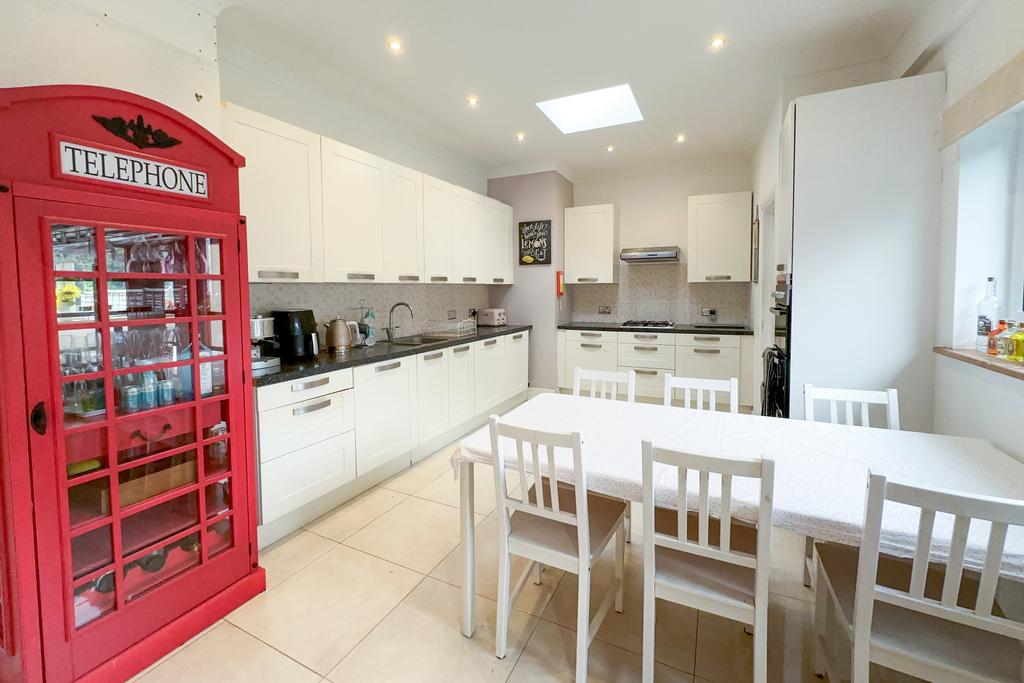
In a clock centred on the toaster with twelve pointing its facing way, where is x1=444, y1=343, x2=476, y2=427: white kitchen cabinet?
The white kitchen cabinet is roughly at 2 o'clock from the toaster.

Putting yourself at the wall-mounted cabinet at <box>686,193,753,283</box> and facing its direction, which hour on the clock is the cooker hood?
The cooker hood is roughly at 3 o'clock from the wall-mounted cabinet.

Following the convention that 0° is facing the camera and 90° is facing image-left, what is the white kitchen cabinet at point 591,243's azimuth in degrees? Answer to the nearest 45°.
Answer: approximately 0°

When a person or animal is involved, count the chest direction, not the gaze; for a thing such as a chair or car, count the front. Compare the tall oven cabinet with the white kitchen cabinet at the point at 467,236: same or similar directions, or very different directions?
very different directions

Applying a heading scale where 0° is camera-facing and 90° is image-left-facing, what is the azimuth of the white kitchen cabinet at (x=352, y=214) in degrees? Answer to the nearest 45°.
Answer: approximately 315°

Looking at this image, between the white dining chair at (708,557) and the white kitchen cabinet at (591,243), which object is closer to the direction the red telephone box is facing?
the white dining chair

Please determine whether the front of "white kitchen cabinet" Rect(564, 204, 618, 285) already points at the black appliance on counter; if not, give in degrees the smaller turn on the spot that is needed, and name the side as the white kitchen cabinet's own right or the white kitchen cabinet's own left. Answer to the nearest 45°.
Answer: approximately 45° to the white kitchen cabinet's own right
